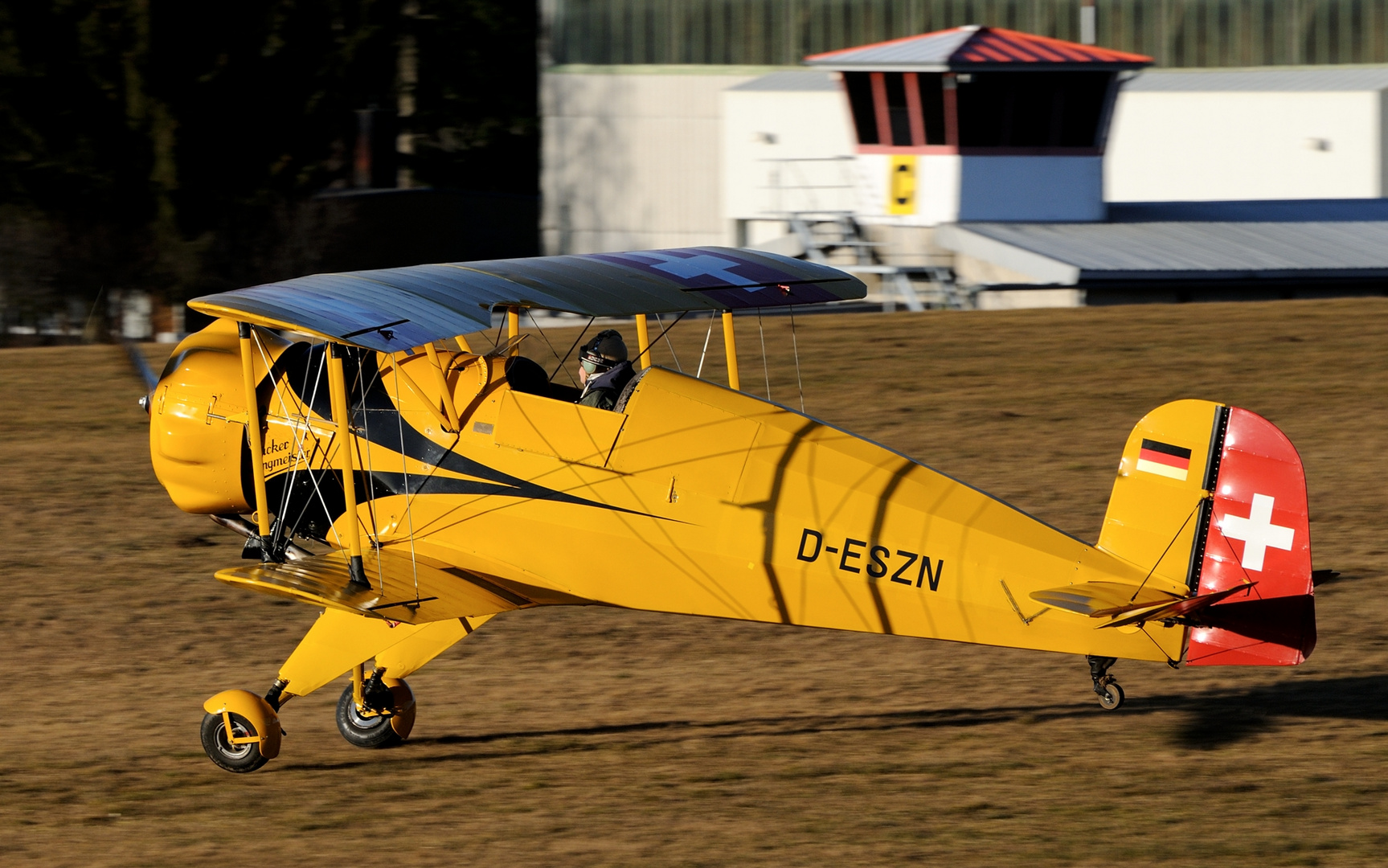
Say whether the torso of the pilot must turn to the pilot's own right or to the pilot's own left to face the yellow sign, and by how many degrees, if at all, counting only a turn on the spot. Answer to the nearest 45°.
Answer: approximately 90° to the pilot's own right

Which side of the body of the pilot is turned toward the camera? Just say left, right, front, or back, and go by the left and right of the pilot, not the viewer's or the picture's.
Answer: left
